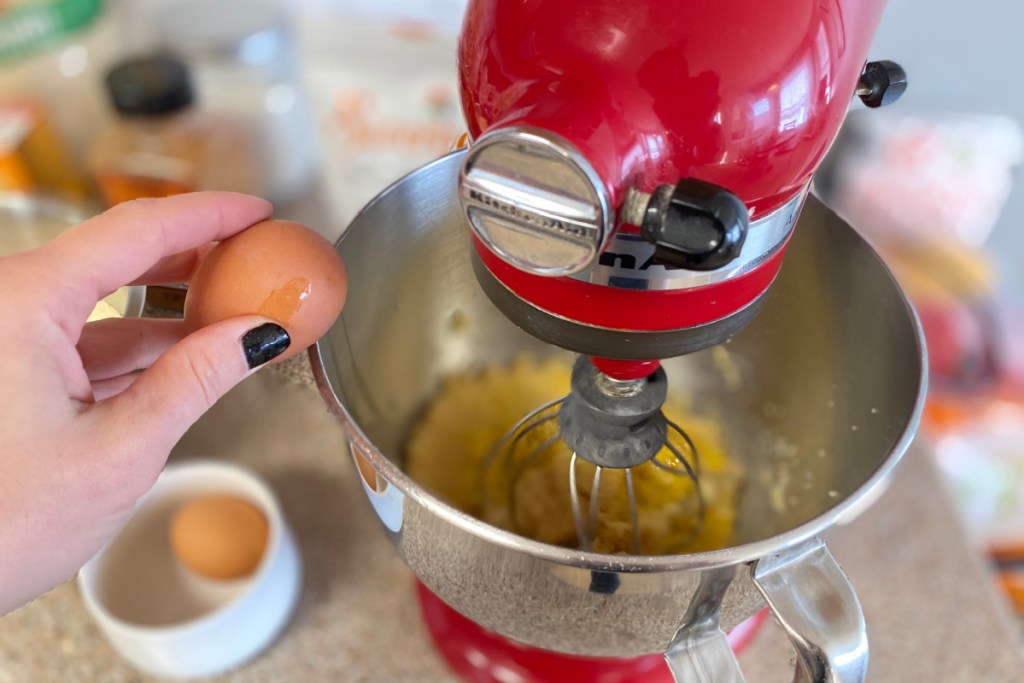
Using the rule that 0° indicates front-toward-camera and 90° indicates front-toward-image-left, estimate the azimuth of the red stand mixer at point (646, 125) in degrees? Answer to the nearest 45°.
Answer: approximately 45°

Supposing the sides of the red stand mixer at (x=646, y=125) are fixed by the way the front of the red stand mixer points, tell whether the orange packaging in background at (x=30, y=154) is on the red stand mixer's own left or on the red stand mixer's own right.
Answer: on the red stand mixer's own right

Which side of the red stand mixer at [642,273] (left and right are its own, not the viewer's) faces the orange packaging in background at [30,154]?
right
